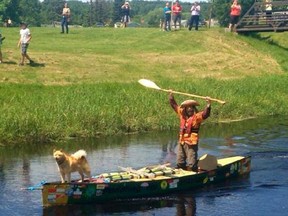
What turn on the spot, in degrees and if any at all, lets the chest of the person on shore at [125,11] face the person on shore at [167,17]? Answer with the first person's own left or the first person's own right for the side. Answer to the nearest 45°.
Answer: approximately 45° to the first person's own left

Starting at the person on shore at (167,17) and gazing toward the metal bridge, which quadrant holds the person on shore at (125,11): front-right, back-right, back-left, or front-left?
back-left

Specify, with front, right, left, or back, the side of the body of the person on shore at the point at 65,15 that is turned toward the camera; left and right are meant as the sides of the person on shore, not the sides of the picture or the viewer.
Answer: front

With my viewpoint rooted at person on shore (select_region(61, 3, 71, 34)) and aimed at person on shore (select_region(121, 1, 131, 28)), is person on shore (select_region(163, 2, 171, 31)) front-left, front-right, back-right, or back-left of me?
front-right

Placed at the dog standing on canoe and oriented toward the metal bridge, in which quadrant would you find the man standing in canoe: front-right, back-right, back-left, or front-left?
front-right

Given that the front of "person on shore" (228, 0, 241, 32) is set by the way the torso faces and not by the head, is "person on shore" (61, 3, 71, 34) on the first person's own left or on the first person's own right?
on the first person's own right

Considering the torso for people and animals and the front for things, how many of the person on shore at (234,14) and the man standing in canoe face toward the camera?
2

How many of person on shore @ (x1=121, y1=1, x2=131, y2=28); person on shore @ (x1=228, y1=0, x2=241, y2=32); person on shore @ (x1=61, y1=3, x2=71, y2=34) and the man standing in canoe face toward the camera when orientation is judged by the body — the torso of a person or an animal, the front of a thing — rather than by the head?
4

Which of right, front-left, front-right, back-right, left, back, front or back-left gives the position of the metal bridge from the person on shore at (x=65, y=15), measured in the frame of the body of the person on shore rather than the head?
left

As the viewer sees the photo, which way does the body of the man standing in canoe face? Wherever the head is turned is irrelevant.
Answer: toward the camera

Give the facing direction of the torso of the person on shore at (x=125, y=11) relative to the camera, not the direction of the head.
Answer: toward the camera

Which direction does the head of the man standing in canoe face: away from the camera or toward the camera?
toward the camera

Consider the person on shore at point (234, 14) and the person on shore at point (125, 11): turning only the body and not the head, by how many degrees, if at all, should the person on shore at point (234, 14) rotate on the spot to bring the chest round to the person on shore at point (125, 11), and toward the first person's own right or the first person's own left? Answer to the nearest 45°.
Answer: approximately 90° to the first person's own right

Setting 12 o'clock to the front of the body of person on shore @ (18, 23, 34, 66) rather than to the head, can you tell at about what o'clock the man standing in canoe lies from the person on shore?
The man standing in canoe is roughly at 10 o'clock from the person on shore.

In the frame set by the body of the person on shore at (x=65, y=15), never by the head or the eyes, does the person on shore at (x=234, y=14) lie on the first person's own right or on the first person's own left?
on the first person's own left

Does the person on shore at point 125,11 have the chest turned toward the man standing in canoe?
yes
